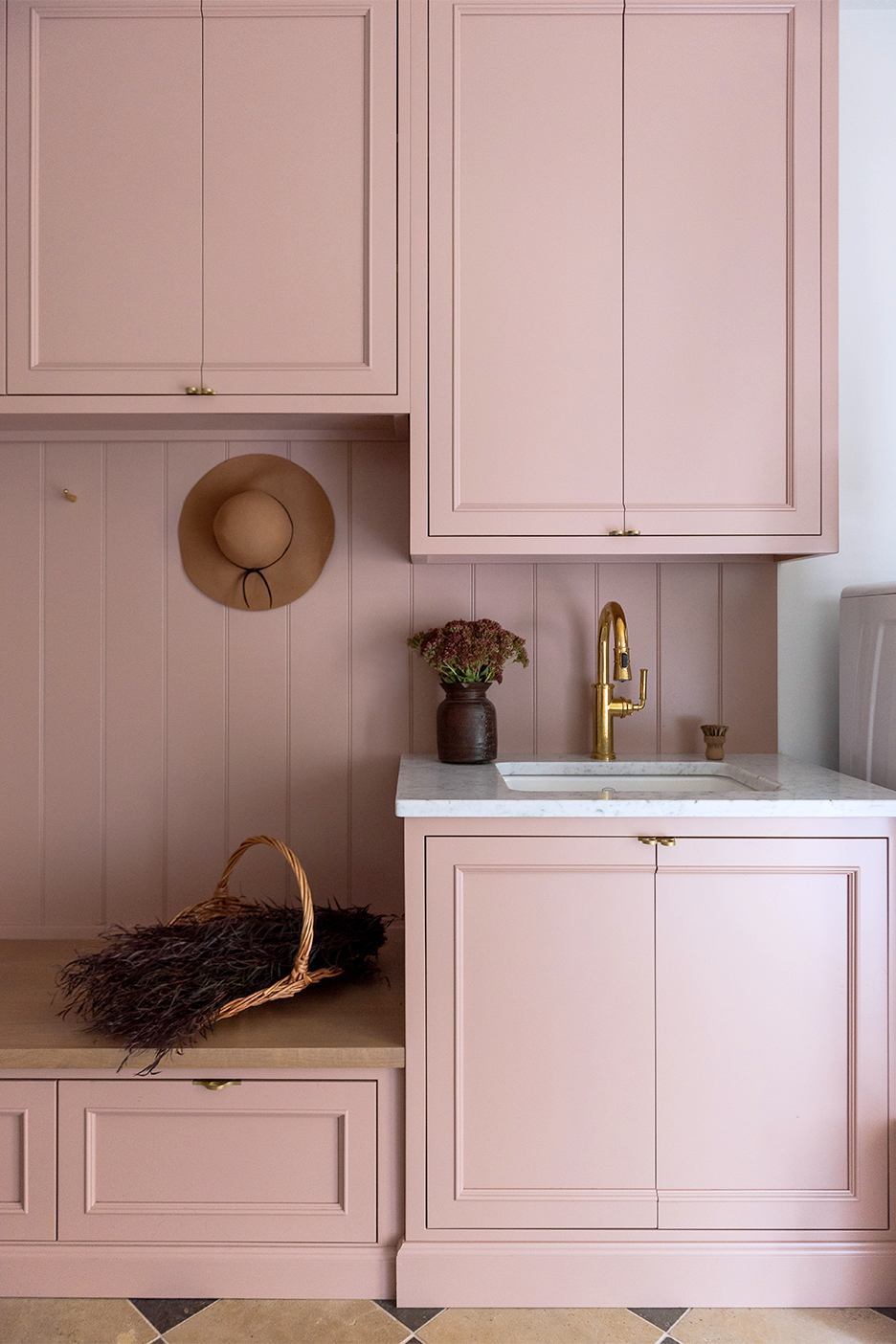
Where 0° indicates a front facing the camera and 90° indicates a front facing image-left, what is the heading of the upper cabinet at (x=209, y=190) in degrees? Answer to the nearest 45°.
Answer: approximately 0°

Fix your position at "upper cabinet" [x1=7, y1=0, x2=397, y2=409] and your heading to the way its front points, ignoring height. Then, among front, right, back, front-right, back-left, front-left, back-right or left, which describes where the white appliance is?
left

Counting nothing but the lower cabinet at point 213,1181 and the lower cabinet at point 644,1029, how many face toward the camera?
2

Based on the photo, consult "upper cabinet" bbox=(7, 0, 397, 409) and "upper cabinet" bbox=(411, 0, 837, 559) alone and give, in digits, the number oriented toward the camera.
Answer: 2

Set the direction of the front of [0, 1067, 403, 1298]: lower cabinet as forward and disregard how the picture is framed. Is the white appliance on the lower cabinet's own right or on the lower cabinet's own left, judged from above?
on the lower cabinet's own left
